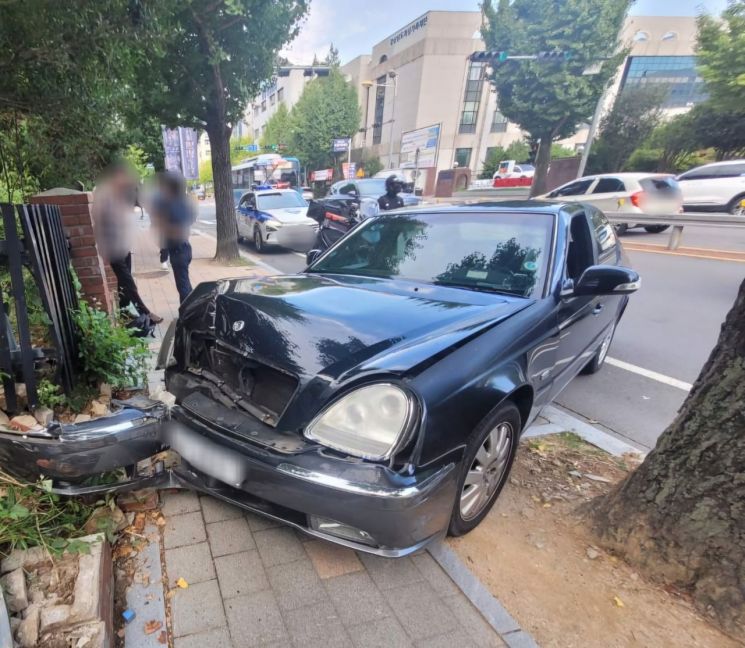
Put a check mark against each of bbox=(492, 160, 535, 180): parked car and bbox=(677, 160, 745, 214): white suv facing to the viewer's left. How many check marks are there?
2

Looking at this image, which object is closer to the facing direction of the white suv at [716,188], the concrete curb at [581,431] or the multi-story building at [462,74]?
the multi-story building

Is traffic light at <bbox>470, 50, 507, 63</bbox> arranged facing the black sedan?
yes

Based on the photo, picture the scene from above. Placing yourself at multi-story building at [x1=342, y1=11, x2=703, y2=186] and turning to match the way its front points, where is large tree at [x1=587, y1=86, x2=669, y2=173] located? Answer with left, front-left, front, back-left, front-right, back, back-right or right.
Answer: left

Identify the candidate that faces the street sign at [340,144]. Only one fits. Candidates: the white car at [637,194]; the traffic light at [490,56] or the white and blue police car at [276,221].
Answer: the white car at [637,194]

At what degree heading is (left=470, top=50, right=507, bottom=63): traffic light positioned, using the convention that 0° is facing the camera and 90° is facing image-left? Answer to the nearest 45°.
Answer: approximately 0°

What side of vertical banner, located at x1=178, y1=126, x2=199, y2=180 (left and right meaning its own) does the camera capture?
front

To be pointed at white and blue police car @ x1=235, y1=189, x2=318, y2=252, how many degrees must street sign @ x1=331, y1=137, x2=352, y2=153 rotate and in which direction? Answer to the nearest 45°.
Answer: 0° — it already faces it

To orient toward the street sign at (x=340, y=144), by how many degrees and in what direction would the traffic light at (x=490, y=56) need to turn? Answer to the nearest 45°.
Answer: approximately 135° to its right

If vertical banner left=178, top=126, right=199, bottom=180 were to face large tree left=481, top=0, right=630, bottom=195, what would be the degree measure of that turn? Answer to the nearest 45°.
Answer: approximately 90° to its left
